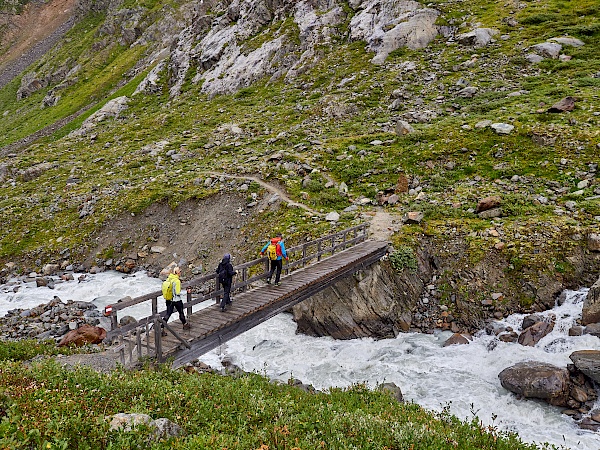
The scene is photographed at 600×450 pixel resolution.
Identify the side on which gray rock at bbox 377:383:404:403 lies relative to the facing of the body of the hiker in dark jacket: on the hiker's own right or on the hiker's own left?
on the hiker's own right

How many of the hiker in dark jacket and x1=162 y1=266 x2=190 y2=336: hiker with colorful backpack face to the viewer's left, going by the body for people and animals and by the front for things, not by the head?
0

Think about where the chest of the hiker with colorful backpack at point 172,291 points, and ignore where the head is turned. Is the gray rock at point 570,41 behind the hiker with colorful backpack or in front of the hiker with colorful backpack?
in front

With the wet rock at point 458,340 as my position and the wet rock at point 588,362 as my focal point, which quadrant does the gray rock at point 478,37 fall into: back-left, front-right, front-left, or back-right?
back-left

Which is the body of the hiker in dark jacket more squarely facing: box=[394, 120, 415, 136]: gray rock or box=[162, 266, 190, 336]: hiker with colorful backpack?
the gray rock

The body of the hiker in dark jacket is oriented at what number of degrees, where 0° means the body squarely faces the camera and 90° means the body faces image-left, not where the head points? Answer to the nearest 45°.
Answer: approximately 225°

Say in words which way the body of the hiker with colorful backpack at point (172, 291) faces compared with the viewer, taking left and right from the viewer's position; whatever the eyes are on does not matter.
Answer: facing away from the viewer and to the right of the viewer

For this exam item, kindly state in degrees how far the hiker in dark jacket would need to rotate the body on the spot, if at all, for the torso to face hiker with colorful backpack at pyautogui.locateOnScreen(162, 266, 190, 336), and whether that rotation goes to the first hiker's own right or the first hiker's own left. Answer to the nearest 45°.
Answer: approximately 180°
